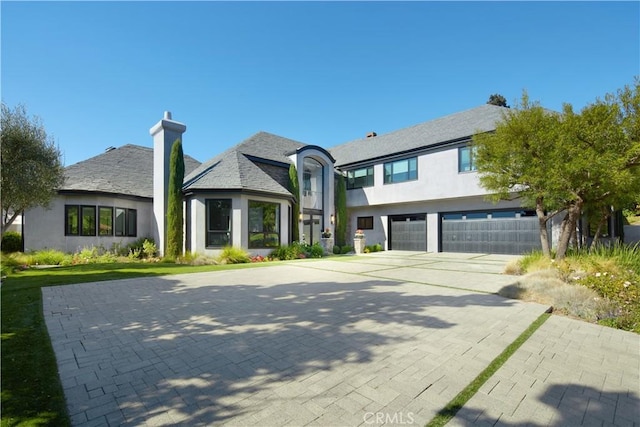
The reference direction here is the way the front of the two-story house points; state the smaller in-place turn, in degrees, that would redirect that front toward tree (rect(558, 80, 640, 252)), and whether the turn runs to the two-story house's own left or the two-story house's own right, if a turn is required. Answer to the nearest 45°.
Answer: approximately 45° to the two-story house's own left

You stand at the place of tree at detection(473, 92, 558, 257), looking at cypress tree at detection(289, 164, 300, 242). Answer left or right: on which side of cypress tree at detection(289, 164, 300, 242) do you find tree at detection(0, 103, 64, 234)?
left

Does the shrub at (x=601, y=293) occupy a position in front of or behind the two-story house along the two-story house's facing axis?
in front

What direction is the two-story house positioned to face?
toward the camera

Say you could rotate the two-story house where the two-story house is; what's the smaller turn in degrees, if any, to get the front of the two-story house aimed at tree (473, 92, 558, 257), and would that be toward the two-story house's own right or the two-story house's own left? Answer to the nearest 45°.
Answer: approximately 45° to the two-story house's own left

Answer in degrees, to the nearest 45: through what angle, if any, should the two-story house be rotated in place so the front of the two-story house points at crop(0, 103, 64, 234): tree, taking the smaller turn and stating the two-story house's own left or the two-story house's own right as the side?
approximately 45° to the two-story house's own right

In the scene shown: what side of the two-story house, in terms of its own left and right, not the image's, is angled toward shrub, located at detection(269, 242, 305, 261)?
front

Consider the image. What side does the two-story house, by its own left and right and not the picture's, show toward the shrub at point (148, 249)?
right
